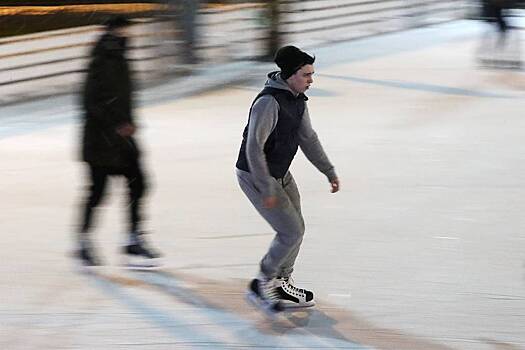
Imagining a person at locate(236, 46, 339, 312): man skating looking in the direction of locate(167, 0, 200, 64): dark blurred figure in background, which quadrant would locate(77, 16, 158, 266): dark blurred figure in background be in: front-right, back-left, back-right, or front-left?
front-left

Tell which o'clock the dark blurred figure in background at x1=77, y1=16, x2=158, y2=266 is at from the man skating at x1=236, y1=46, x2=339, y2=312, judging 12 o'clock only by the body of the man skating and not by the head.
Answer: The dark blurred figure in background is roughly at 7 o'clock from the man skating.

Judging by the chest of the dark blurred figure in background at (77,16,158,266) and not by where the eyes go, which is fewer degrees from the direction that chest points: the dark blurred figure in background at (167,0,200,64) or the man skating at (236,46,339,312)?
the man skating

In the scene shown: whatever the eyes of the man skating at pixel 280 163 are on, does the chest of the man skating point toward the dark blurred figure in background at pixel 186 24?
no

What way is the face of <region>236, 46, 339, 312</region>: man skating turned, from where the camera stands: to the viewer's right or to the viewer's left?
to the viewer's right

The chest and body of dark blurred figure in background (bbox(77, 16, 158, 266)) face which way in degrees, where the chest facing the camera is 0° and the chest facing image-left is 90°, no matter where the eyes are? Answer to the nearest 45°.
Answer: approximately 270°

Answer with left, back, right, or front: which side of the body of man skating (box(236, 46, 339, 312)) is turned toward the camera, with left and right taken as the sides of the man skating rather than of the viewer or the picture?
right

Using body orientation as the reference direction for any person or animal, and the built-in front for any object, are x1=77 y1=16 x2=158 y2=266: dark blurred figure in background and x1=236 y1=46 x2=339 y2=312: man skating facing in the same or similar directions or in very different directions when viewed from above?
same or similar directions

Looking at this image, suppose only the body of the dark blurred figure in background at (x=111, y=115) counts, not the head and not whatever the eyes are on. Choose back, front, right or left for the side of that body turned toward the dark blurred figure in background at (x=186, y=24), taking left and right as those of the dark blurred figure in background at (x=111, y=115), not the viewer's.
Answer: left

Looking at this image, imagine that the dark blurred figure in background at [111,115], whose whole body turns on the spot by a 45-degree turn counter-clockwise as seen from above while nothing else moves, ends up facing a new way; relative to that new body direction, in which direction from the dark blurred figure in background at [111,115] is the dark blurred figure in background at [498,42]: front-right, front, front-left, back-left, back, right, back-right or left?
front

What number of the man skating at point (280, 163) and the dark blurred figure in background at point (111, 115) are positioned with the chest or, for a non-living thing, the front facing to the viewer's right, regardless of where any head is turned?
2

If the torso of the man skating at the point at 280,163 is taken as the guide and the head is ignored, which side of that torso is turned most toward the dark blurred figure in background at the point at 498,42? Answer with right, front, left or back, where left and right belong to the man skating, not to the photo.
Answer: left
